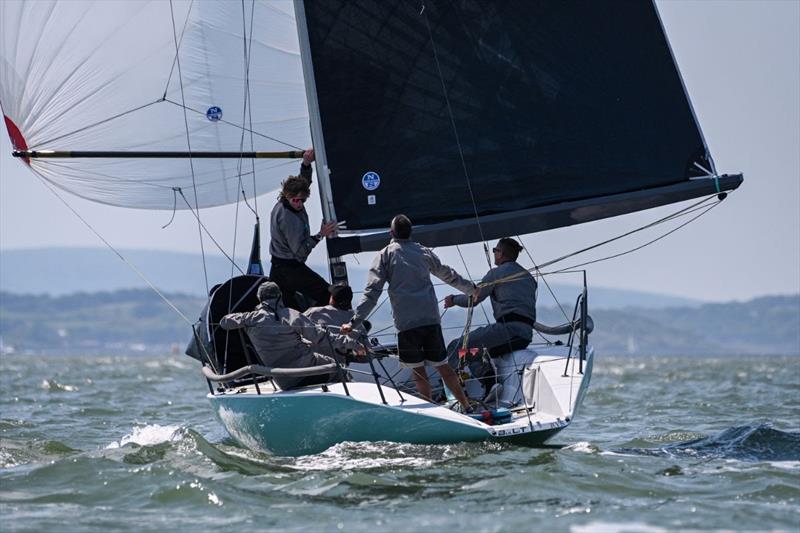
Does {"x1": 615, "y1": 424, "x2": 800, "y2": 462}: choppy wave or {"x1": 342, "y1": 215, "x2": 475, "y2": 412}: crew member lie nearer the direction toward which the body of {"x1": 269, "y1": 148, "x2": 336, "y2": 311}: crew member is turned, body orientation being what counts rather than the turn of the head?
the choppy wave

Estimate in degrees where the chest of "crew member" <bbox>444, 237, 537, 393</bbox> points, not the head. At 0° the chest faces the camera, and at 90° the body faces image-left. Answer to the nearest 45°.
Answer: approximately 135°

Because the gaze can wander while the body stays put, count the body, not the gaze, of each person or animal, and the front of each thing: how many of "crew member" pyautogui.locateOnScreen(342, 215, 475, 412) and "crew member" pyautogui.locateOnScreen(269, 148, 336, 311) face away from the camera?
1

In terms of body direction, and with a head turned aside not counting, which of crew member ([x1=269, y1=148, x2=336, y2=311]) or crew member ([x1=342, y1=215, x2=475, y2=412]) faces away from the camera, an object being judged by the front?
crew member ([x1=342, y1=215, x2=475, y2=412])

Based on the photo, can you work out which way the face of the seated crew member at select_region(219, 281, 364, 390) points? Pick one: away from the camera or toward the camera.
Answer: away from the camera

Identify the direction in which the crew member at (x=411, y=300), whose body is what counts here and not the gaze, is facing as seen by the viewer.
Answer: away from the camera

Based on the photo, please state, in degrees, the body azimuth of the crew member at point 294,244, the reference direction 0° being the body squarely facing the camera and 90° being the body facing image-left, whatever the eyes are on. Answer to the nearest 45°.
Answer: approximately 270°

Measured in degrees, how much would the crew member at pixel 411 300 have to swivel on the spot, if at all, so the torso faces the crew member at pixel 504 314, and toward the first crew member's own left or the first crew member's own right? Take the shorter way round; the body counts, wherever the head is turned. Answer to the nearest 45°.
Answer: approximately 45° to the first crew member's own right

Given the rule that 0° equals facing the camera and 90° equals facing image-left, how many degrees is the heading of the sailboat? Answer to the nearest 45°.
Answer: approximately 135°
